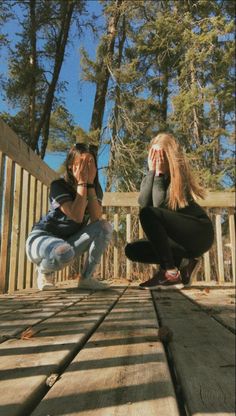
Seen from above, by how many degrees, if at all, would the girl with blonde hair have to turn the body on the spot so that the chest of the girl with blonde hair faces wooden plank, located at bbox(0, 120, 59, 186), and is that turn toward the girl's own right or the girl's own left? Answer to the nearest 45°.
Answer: approximately 45° to the girl's own right

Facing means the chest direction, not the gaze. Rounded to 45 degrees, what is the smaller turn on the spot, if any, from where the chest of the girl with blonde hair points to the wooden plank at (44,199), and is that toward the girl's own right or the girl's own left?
approximately 90° to the girl's own right

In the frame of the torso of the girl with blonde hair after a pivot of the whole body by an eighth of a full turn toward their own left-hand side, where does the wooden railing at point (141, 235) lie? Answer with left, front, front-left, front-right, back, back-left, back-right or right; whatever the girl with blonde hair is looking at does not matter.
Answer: back

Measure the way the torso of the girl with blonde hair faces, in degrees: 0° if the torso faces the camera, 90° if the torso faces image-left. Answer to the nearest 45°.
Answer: approximately 45°

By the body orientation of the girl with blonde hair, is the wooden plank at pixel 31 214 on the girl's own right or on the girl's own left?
on the girl's own right

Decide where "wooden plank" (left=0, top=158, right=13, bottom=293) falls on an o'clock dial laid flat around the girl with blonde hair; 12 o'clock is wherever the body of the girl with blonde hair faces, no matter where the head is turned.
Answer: The wooden plank is roughly at 1 o'clock from the girl with blonde hair.

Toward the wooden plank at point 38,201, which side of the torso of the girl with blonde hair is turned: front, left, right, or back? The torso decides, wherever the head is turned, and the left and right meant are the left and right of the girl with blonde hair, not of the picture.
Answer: right

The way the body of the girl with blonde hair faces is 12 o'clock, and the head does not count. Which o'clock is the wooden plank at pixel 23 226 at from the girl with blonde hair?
The wooden plank is roughly at 2 o'clock from the girl with blonde hair.

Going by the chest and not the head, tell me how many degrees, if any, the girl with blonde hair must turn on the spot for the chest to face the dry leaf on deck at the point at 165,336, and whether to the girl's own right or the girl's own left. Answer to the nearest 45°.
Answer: approximately 45° to the girl's own left
